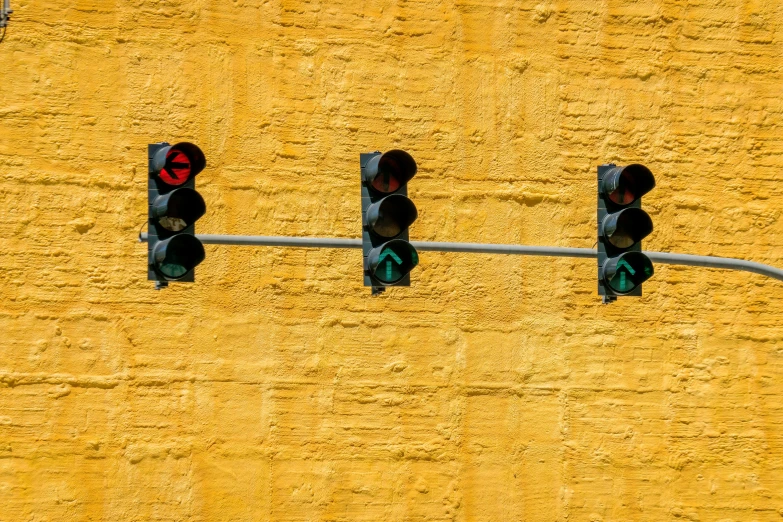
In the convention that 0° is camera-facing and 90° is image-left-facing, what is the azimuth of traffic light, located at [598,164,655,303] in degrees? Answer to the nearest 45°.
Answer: approximately 315°

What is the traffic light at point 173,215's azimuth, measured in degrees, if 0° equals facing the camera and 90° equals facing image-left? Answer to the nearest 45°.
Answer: approximately 315°

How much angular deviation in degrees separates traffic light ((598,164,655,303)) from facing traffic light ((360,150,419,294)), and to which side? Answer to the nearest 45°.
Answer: approximately 90° to its right

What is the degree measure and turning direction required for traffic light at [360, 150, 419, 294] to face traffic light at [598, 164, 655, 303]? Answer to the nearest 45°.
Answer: approximately 45° to its left

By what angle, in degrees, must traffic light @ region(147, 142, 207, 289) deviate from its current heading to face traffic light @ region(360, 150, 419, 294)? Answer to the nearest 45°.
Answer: approximately 45° to its left

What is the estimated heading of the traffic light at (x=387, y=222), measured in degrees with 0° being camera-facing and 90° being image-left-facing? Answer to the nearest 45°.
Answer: approximately 315°

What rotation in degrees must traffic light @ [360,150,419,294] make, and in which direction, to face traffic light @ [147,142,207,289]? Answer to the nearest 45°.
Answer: approximately 135° to its right
